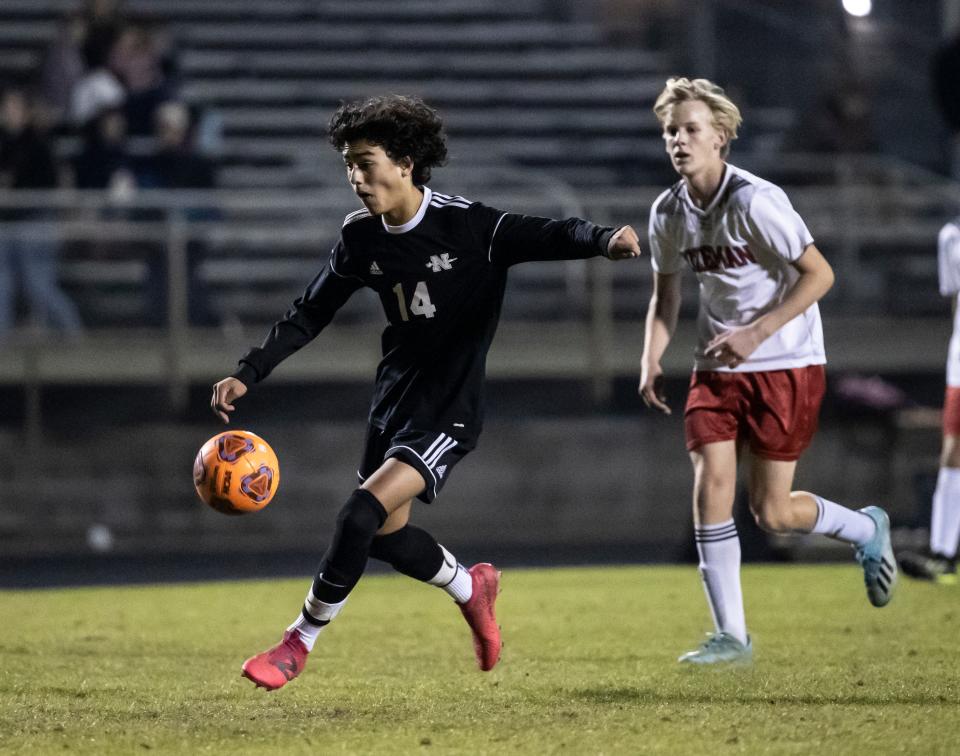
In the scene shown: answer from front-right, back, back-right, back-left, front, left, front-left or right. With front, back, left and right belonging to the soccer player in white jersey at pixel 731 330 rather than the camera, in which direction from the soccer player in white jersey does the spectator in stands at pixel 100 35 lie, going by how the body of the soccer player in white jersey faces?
right

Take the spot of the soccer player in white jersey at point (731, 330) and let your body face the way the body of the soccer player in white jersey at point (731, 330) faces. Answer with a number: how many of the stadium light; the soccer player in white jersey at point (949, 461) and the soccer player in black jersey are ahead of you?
1

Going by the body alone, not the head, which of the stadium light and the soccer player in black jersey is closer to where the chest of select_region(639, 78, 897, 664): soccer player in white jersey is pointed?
the soccer player in black jersey

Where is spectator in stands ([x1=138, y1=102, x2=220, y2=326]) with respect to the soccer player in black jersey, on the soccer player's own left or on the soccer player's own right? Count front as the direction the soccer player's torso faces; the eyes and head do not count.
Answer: on the soccer player's own right

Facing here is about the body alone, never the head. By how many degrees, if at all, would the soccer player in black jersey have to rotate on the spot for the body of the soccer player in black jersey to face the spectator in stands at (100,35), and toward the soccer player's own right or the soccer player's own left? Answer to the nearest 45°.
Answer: approximately 135° to the soccer player's own right

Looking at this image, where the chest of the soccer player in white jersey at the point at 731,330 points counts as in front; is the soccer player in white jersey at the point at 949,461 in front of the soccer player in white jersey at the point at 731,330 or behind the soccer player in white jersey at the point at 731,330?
behind

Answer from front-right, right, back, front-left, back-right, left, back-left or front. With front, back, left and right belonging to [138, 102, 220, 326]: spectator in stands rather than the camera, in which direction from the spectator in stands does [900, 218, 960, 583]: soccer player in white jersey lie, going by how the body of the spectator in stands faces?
front-left

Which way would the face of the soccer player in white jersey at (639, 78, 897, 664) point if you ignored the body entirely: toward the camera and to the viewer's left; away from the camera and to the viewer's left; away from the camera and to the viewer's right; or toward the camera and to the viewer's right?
toward the camera and to the viewer's left

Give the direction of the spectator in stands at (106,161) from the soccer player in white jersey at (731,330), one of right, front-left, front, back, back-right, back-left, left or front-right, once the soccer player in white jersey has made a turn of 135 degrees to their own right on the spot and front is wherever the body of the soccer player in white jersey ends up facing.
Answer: front-left

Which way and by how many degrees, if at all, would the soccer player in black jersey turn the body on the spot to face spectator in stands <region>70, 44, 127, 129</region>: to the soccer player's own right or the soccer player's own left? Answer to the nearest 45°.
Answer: approximately 135° to the soccer player's own right

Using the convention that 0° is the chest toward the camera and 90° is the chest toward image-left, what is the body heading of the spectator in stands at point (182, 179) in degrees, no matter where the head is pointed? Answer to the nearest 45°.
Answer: approximately 0°
